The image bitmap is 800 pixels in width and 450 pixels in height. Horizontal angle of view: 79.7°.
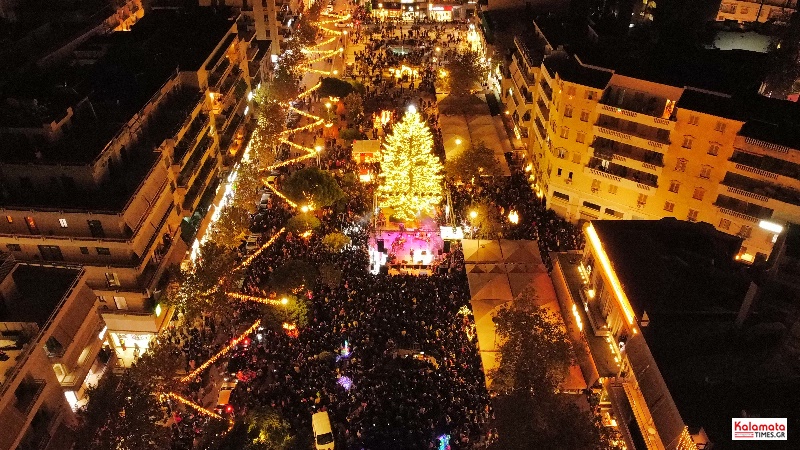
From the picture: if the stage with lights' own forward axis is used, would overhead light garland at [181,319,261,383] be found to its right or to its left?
on its right

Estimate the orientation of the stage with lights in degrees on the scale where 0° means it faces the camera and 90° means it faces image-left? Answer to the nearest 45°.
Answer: approximately 0°

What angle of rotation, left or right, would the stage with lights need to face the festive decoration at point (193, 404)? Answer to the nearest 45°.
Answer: approximately 45° to its right

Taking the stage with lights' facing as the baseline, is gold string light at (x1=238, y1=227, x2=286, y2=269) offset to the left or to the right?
on its right

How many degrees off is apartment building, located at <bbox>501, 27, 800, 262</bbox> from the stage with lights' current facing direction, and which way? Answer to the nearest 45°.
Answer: approximately 90° to its left

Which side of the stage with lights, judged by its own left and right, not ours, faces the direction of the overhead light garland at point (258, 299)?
right

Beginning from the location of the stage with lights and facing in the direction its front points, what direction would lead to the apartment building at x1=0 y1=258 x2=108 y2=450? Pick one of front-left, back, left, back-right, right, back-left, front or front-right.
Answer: front-right
